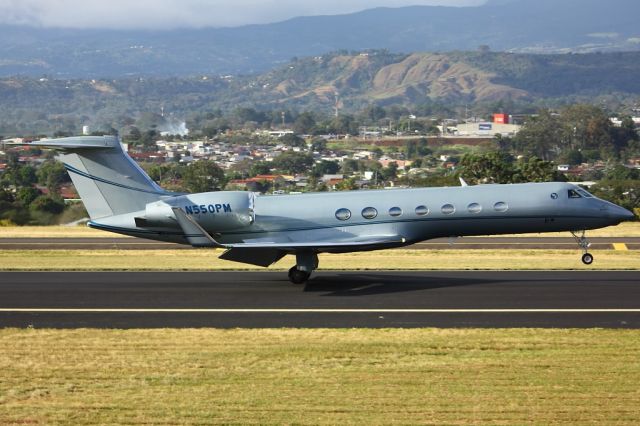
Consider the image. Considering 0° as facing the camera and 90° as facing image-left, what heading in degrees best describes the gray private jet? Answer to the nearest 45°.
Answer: approximately 270°
